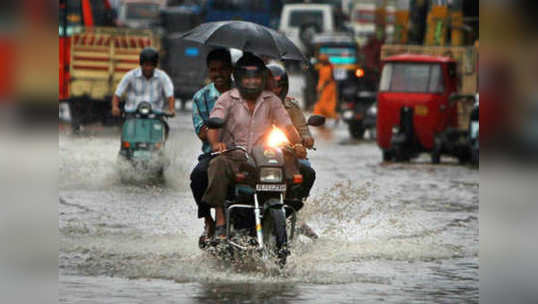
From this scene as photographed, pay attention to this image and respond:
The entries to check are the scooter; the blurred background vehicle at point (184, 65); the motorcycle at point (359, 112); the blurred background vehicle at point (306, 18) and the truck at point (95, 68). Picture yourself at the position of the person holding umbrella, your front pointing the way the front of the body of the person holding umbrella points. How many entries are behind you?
5

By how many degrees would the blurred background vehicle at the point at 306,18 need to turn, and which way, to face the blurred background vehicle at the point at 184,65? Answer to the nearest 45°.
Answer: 0° — it already faces it

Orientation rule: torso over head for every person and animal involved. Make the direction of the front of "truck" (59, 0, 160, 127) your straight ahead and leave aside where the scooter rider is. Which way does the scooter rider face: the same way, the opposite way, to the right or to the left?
the opposite way

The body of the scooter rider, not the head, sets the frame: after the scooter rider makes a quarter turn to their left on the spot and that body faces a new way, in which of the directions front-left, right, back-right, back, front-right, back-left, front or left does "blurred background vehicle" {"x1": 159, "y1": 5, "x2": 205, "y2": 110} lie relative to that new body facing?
left

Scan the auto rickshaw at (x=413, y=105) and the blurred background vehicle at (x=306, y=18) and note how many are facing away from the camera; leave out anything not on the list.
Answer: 0

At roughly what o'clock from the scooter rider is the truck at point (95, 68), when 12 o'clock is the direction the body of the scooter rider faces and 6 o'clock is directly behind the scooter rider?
The truck is roughly at 6 o'clock from the scooter rider.

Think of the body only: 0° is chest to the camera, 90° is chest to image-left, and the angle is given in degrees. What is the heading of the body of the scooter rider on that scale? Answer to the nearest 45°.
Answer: approximately 0°

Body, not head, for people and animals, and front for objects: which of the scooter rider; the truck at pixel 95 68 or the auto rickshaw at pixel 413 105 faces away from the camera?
the truck
